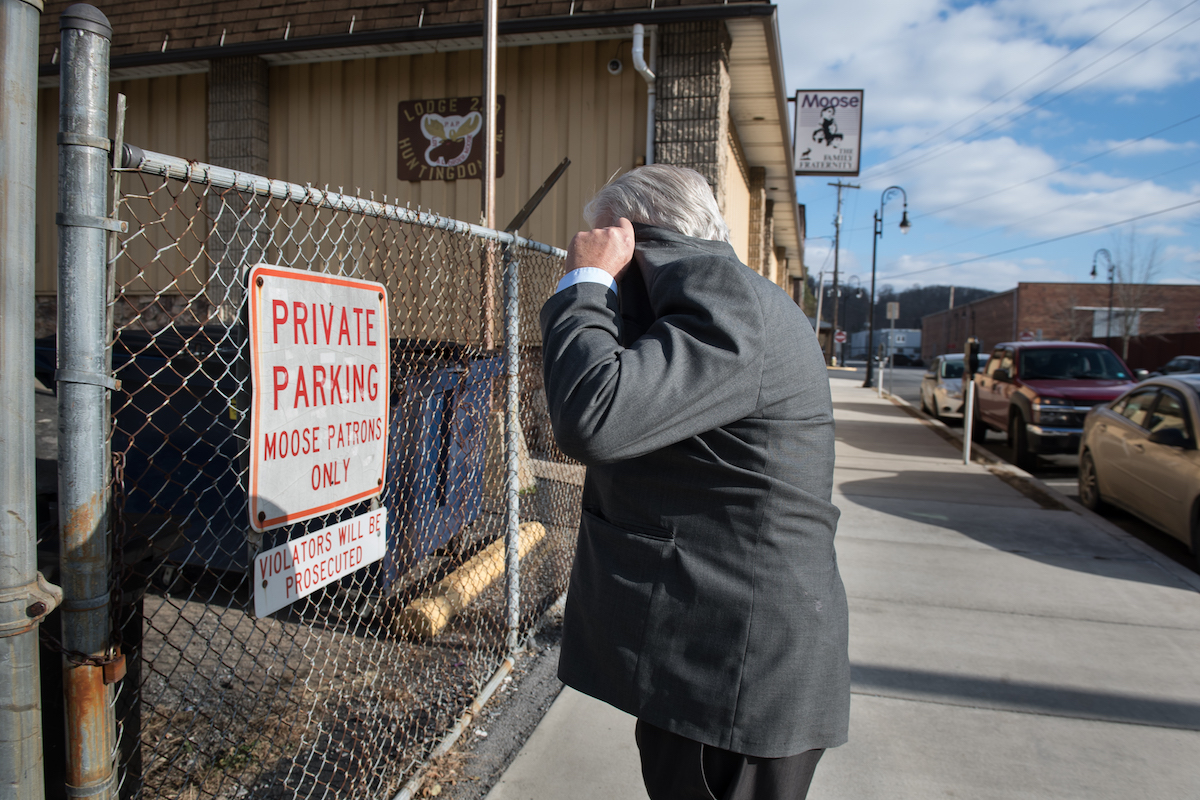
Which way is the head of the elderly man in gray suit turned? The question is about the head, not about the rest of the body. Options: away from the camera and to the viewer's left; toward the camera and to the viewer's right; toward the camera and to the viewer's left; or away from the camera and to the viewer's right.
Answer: away from the camera and to the viewer's left

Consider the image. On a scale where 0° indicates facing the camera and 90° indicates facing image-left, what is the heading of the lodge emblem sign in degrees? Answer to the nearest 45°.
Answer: approximately 0°

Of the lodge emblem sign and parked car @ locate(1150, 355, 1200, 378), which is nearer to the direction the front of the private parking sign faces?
the parked car

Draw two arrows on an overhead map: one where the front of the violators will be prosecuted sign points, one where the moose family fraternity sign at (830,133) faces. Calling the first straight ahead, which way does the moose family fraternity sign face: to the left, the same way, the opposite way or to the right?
to the right

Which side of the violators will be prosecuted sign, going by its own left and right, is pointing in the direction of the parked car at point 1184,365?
left

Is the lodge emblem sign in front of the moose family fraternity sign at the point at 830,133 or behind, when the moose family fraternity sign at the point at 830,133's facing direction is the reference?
in front

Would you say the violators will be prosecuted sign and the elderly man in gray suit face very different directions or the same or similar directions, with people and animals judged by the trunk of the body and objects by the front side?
very different directions

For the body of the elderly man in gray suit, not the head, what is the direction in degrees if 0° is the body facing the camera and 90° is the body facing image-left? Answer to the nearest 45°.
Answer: approximately 90°

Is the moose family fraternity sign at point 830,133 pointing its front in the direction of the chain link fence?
yes

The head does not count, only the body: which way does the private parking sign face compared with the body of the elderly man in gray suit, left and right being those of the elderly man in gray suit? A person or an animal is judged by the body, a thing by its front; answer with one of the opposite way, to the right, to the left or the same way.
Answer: the opposite way

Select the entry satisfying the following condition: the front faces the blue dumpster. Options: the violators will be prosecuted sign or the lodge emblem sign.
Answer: the lodge emblem sign
